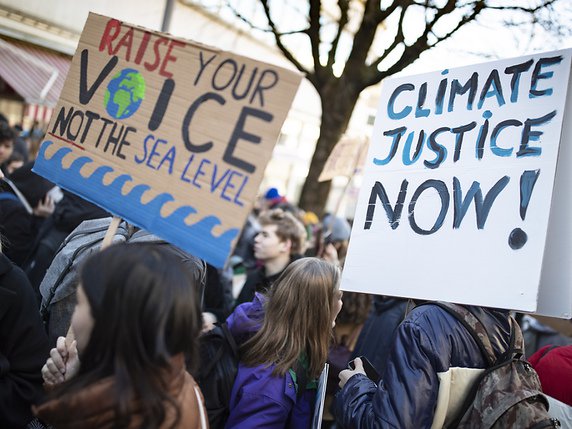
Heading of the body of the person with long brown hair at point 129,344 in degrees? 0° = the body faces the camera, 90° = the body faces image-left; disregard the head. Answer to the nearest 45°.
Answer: approximately 135°

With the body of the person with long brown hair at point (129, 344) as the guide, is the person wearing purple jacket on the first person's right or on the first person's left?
on the first person's right

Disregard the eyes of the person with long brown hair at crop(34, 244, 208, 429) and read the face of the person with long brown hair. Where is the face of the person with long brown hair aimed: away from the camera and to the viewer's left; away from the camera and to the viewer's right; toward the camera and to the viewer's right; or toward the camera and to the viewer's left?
away from the camera and to the viewer's left

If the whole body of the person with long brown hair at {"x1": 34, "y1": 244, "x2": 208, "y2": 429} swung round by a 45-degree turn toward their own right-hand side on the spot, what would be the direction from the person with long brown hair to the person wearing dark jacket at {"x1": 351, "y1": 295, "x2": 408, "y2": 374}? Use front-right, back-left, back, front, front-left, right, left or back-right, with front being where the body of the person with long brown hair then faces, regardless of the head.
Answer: front-right

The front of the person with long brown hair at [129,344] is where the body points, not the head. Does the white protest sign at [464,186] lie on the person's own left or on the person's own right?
on the person's own right
